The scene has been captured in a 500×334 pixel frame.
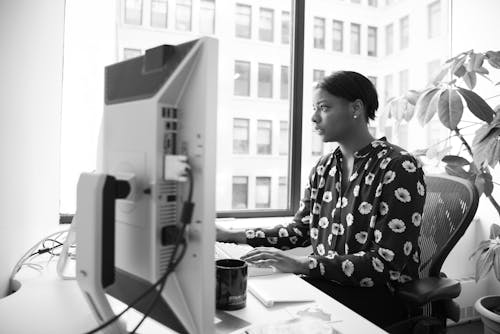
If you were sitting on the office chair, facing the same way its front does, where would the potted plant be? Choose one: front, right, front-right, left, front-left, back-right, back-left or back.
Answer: back-right

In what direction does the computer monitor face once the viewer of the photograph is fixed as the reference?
facing away from the viewer and to the right of the viewer

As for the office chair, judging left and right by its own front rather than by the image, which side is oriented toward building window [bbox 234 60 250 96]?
right

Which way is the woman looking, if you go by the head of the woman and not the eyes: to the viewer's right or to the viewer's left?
to the viewer's left

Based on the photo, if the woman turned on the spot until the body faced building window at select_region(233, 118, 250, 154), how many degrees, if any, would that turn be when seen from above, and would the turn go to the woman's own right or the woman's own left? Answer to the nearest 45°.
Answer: approximately 135° to the woman's own right

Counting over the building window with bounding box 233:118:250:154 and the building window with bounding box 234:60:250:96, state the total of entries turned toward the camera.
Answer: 2

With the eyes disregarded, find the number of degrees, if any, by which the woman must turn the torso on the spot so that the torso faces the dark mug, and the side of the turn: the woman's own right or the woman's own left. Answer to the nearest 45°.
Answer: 0° — they already face it

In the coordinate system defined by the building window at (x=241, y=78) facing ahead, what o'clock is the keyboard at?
The keyboard is roughly at 12 o'clock from the building window.

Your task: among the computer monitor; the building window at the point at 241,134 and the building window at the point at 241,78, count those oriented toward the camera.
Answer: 2

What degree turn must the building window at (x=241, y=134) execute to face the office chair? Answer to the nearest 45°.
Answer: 0° — it already faces it
